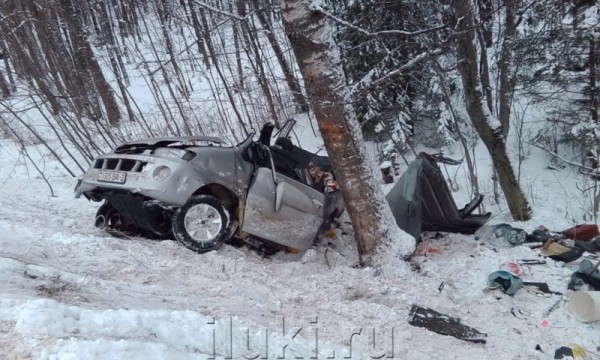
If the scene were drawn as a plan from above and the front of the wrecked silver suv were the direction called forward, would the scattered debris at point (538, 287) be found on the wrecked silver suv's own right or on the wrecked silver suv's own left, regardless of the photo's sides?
on the wrecked silver suv's own left

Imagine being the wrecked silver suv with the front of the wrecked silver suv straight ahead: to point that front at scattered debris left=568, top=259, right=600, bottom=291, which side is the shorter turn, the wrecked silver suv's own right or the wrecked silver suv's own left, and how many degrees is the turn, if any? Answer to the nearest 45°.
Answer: approximately 135° to the wrecked silver suv's own left

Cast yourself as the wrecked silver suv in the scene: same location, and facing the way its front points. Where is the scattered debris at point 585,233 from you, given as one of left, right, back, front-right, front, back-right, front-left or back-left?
back-left

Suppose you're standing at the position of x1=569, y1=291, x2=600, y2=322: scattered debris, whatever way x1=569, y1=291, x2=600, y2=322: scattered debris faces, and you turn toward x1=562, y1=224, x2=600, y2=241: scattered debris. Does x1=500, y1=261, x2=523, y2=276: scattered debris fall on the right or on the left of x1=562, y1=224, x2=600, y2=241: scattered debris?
left

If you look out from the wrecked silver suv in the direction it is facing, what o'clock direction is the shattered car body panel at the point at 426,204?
The shattered car body panel is roughly at 7 o'clock from the wrecked silver suv.

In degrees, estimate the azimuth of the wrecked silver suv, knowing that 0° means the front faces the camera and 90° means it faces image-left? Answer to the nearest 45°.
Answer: approximately 45°

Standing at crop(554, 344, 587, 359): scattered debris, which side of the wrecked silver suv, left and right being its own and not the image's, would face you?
left

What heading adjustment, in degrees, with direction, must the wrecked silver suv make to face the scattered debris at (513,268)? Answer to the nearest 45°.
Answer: approximately 135° to its left

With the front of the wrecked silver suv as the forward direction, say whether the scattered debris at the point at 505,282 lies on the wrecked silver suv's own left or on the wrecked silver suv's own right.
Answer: on the wrecked silver suv's own left

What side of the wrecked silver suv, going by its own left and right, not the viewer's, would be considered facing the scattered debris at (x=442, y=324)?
left
